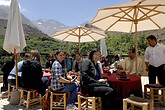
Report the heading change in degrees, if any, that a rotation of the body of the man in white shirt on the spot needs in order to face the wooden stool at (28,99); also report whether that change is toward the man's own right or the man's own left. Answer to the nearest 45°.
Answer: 0° — they already face it

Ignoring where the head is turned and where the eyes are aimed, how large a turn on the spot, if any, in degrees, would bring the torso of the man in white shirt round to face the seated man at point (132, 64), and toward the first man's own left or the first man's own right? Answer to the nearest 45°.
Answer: approximately 90° to the first man's own right

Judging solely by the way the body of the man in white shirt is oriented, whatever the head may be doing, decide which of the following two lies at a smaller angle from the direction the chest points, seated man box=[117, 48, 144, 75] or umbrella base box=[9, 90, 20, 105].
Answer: the umbrella base

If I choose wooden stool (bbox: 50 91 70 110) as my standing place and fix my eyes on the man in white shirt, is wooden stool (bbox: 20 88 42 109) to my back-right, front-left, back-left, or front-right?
back-left

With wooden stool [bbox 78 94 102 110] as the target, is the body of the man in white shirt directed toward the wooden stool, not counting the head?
yes

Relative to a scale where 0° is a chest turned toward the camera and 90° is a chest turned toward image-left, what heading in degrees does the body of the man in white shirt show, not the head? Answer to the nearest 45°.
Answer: approximately 45°

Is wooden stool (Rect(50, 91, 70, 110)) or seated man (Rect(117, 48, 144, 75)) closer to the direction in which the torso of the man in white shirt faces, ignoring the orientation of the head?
the wooden stool
